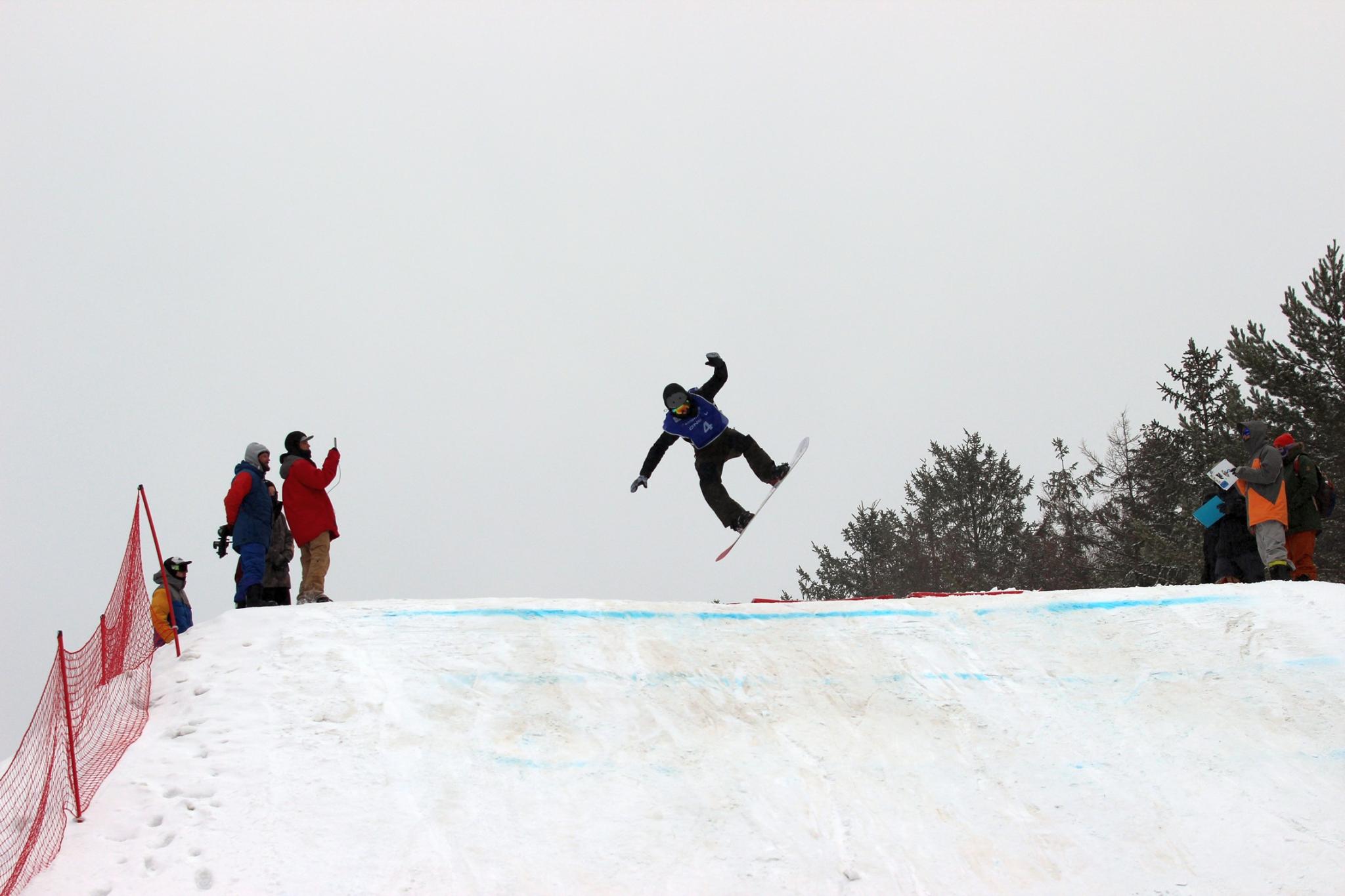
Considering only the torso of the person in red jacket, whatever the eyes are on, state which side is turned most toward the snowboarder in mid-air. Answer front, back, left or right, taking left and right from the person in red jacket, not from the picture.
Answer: front

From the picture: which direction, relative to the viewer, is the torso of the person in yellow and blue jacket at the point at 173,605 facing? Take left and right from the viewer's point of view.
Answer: facing the viewer and to the right of the viewer

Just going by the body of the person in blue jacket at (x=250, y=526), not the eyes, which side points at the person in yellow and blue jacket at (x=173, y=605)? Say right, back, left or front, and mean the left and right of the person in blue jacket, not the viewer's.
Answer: back

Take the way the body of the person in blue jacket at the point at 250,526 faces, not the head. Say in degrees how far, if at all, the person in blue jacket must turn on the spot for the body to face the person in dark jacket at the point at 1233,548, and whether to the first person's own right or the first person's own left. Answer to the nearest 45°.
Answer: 0° — they already face them

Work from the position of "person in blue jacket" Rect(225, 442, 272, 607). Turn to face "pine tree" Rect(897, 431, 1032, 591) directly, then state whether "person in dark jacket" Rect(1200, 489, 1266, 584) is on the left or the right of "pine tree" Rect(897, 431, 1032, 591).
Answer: right

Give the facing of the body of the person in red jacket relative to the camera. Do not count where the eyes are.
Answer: to the viewer's right

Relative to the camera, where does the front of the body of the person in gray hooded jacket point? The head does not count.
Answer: to the viewer's left

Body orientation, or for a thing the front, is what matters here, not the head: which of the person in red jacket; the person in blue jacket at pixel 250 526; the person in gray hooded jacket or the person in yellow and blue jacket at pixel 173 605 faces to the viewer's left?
the person in gray hooded jacket

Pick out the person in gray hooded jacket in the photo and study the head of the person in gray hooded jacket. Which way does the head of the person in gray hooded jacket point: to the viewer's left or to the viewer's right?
to the viewer's left

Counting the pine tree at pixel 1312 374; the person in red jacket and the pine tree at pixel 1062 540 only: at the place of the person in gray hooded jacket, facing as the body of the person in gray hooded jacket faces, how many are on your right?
2

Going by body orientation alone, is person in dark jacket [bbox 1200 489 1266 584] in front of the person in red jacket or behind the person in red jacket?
in front

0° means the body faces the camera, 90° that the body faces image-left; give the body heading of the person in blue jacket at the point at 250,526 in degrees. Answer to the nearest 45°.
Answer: approximately 270°

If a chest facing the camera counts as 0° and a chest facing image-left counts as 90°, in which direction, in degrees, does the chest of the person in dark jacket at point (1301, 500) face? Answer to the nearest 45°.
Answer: approximately 90°

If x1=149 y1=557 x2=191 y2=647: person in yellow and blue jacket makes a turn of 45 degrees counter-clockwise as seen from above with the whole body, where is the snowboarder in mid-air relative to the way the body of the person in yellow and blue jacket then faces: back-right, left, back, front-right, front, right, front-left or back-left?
front

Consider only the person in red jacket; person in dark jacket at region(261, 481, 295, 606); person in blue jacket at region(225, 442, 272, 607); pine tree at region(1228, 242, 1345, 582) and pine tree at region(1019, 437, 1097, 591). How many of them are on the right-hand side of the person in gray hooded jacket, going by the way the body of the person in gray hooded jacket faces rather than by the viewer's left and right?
2
